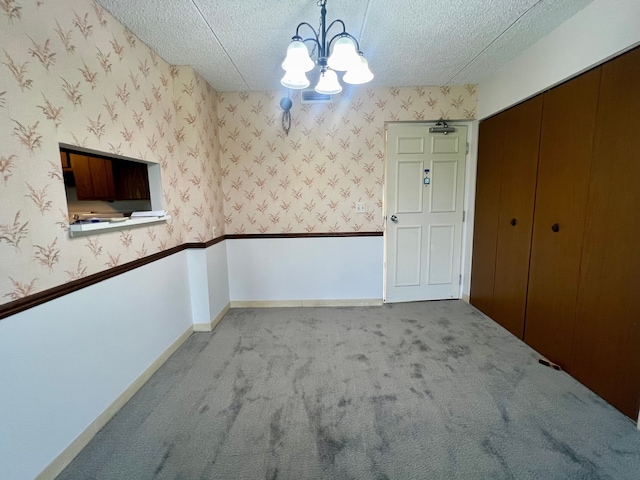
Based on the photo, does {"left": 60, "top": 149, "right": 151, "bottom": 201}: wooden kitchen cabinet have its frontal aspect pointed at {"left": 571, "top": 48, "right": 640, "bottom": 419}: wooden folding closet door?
yes

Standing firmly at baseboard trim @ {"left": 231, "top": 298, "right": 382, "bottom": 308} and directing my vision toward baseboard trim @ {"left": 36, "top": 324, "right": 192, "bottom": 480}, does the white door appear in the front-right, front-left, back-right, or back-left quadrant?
back-left

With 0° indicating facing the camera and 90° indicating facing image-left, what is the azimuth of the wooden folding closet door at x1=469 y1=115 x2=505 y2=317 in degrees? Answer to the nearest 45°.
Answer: approximately 45°

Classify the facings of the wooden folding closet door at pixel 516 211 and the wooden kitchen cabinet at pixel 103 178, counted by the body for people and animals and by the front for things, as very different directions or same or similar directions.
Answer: very different directions

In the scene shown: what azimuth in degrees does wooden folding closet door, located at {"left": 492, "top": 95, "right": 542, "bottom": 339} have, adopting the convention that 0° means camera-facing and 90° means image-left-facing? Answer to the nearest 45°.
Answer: approximately 45°

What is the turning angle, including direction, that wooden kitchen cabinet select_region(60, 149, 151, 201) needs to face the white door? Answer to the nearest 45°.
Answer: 0° — it already faces it

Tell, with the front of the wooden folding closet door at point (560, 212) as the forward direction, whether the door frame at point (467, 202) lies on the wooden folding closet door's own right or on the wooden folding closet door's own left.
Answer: on the wooden folding closet door's own right

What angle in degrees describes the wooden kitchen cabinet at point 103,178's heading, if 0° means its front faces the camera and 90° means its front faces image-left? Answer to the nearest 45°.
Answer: approximately 315°
